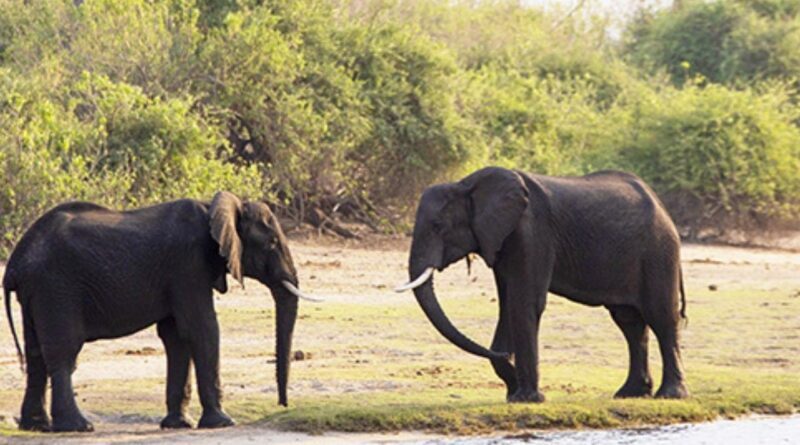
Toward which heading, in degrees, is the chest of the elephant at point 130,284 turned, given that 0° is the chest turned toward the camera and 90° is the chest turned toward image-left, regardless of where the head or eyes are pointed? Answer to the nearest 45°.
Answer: approximately 270°

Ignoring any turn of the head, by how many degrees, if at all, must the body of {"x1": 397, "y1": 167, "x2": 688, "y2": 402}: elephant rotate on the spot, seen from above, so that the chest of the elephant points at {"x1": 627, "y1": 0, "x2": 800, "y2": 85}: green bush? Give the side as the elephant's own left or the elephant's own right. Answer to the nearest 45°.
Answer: approximately 90° to the elephant's own right

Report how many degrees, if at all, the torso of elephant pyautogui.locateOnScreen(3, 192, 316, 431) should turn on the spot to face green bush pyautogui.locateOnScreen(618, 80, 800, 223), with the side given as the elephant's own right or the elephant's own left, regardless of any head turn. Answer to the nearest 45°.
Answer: approximately 45° to the elephant's own left

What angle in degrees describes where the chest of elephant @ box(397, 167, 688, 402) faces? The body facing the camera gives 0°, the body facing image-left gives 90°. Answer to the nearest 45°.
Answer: approximately 90°

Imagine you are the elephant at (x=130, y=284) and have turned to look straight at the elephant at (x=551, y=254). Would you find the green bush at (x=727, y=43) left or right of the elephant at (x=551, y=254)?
left

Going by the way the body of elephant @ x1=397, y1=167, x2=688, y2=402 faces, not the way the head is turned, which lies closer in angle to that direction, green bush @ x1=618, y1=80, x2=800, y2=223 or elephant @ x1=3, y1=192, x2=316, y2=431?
the elephant

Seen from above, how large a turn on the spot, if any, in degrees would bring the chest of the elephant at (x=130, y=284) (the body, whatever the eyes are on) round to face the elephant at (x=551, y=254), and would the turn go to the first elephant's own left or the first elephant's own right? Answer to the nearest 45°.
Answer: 0° — it already faces it

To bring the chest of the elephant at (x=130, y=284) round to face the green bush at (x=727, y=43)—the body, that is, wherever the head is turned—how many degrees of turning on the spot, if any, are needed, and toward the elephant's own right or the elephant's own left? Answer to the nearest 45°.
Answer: approximately 45° to the elephant's own left

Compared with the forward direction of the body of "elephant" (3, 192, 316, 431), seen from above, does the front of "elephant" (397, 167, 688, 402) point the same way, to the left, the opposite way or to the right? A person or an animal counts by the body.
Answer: the opposite way

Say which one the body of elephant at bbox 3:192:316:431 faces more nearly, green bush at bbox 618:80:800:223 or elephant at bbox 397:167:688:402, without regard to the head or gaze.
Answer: the elephant

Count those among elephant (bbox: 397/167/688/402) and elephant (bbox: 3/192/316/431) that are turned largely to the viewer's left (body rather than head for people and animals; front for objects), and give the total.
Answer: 1
